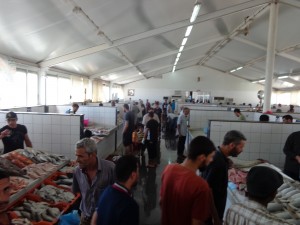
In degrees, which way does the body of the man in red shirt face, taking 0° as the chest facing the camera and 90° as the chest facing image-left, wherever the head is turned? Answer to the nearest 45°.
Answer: approximately 225°

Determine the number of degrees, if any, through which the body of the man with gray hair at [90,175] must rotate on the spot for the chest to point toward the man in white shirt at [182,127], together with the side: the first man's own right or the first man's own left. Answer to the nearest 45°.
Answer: approximately 180°

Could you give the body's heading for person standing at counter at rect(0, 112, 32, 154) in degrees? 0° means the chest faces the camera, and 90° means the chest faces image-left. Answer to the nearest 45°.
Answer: approximately 0°

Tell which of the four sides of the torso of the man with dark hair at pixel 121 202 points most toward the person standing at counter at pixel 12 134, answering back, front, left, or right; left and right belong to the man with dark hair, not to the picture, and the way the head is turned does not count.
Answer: left

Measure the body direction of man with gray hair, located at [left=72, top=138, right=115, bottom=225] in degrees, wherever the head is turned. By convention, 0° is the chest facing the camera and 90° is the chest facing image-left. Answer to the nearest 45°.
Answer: approximately 45°
